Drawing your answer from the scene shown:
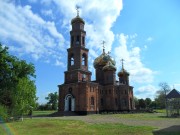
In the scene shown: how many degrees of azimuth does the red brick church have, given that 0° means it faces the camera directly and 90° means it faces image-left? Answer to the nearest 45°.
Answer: approximately 45°
